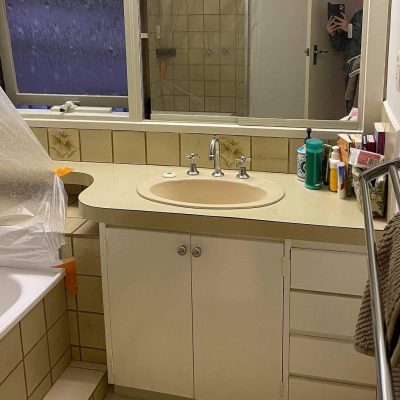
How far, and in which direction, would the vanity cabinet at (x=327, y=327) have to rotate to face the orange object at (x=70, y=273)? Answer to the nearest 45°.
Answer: approximately 90° to its right

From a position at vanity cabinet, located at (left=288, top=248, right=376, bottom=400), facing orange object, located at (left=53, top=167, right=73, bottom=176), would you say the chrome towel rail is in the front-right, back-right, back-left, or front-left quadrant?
back-left

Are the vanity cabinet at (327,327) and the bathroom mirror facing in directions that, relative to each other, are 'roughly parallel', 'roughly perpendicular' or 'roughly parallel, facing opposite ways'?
roughly parallel

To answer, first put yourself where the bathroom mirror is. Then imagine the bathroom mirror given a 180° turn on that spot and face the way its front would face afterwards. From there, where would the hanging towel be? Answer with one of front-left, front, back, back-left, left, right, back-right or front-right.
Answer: back

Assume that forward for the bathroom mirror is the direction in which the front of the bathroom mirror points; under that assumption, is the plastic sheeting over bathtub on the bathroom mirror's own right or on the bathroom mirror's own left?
on the bathroom mirror's own right

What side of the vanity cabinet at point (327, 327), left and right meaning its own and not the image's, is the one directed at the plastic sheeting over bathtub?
right

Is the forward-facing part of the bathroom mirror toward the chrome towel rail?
yes

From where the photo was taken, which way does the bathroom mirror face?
toward the camera

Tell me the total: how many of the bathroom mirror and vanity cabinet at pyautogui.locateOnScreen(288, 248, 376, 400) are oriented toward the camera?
2

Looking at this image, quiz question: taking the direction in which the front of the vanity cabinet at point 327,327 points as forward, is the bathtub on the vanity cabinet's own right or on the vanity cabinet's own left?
on the vanity cabinet's own right
